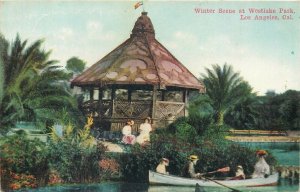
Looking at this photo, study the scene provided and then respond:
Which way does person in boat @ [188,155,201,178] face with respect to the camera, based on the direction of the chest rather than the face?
to the viewer's right

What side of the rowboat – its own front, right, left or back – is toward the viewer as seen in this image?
left

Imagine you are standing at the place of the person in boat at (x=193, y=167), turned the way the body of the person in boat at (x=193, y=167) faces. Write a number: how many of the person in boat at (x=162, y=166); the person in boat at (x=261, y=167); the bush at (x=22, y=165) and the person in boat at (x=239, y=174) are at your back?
2

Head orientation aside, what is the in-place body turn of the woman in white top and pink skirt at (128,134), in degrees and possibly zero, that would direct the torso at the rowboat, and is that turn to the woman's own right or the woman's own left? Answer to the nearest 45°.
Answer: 0° — they already face it

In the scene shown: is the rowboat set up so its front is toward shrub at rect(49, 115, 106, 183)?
yes

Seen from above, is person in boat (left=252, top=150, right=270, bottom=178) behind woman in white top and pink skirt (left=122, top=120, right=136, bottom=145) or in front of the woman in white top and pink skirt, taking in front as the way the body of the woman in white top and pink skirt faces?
in front

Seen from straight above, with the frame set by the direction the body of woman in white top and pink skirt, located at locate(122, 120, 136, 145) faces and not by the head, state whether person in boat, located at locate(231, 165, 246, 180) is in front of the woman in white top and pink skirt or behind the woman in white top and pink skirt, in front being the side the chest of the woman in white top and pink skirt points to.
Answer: in front

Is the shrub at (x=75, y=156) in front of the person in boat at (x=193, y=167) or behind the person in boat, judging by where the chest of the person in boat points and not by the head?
behind

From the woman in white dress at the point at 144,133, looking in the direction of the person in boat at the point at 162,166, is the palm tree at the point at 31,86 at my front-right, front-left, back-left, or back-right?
back-right
